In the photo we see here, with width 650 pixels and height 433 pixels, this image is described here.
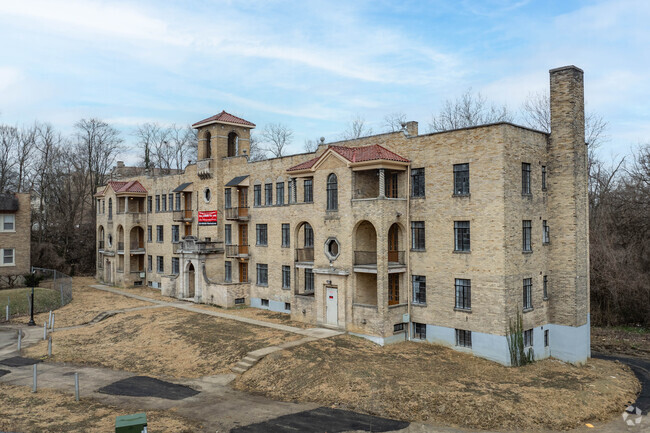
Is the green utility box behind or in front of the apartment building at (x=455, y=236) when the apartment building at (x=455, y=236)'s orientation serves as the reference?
in front

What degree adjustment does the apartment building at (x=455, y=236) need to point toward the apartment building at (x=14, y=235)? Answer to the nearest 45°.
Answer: approximately 90° to its right

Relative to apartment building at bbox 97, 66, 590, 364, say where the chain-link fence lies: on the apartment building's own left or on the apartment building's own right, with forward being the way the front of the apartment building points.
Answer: on the apartment building's own right

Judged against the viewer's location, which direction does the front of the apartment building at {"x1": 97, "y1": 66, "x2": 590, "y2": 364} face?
facing the viewer and to the left of the viewer
